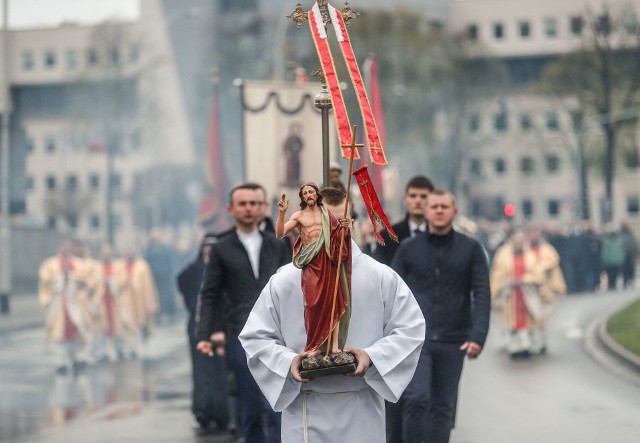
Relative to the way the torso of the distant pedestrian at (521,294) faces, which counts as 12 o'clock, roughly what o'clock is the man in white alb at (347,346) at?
The man in white alb is roughly at 12 o'clock from the distant pedestrian.

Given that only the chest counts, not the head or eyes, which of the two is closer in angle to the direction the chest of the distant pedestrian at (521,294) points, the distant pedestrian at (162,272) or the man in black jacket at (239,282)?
the man in black jacket

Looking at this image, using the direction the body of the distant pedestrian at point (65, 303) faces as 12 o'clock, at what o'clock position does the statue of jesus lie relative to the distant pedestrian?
The statue of jesus is roughly at 12 o'clock from the distant pedestrian.

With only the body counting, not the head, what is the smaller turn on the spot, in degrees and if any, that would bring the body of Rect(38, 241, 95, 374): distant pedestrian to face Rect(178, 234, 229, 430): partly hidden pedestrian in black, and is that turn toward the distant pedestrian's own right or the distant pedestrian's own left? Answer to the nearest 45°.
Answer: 0° — they already face them

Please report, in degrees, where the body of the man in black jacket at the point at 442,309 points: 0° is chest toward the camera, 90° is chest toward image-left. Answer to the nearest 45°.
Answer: approximately 0°

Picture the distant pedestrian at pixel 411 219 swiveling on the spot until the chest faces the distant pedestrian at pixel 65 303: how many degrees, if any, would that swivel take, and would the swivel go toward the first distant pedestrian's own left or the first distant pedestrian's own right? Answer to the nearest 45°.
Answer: approximately 135° to the first distant pedestrian's own right

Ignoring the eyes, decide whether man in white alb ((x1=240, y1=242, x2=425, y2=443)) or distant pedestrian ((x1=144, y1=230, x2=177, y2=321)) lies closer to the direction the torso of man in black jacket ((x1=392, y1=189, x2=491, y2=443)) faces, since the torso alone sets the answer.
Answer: the man in white alb

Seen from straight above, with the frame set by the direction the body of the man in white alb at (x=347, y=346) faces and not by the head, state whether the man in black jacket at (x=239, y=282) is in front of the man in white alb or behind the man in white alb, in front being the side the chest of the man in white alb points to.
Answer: behind
